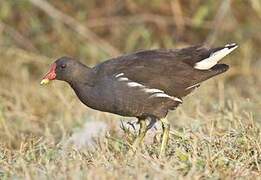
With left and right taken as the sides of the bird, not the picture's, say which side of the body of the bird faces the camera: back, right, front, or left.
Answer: left
